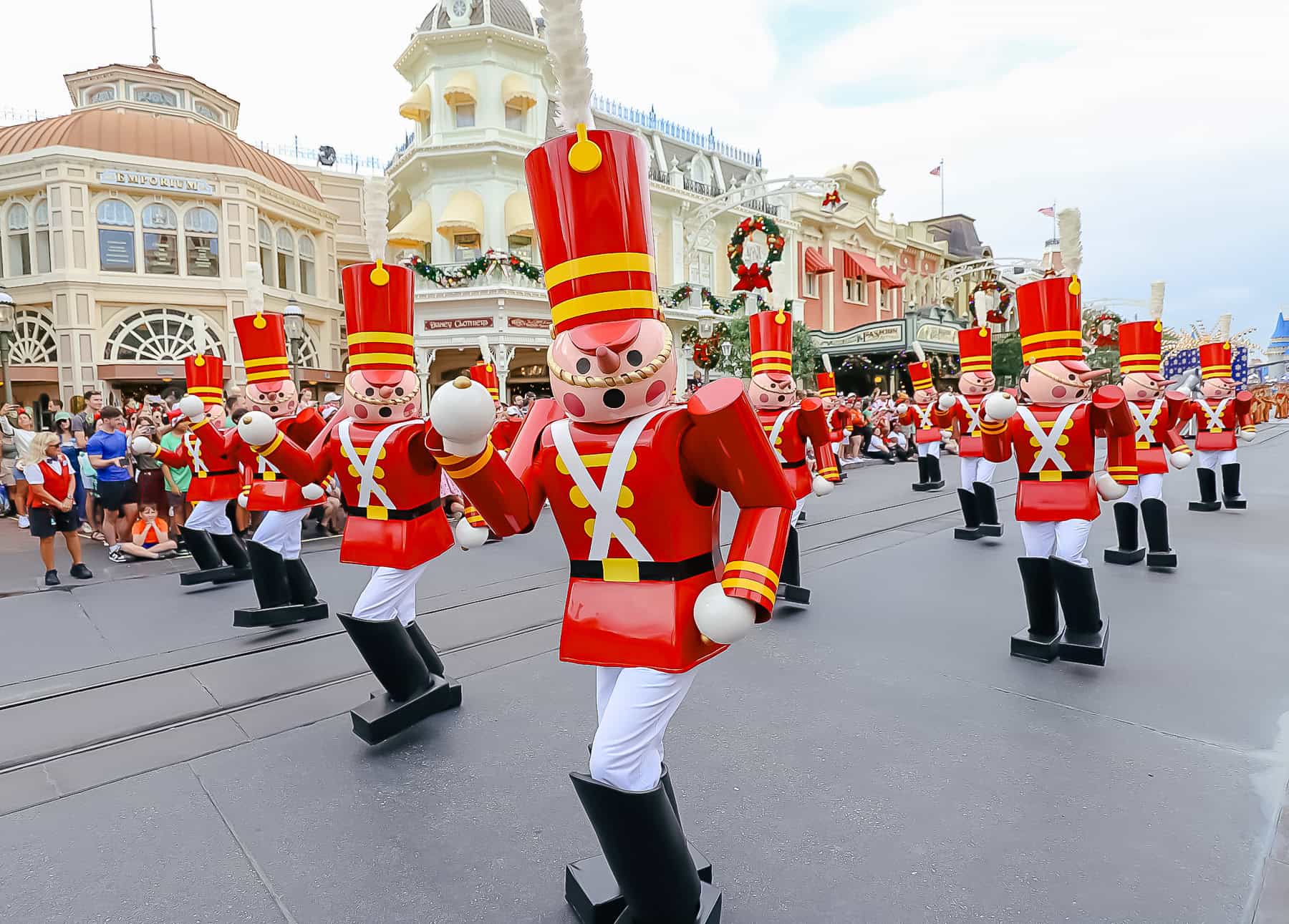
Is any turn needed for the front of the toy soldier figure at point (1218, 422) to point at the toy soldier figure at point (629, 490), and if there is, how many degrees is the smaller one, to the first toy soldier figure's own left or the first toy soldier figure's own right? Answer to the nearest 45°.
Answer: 0° — it already faces it

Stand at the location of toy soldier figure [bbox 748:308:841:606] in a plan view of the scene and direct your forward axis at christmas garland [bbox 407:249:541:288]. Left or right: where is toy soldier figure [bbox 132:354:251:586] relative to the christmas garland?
left

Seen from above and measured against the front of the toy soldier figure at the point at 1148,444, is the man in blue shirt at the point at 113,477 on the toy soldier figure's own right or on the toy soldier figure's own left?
on the toy soldier figure's own right

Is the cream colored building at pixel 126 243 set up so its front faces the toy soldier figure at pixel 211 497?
yes

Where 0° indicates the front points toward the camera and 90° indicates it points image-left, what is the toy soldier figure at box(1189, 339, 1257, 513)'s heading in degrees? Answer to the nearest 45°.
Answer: approximately 0°

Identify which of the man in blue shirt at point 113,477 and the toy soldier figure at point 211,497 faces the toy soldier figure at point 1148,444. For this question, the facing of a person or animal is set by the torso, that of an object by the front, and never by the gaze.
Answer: the man in blue shirt

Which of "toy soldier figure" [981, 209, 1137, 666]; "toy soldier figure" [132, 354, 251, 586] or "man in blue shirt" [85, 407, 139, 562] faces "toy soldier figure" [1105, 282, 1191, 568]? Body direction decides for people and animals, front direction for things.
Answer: the man in blue shirt

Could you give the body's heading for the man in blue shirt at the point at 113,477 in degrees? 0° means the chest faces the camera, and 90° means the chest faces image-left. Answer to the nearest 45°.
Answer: approximately 315°

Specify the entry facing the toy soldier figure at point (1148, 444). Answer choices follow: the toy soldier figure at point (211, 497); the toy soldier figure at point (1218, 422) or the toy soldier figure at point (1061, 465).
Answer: the toy soldier figure at point (1218, 422)
